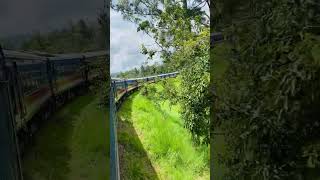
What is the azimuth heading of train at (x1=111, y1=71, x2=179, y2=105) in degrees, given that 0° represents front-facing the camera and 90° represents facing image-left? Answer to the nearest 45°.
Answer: approximately 225°
